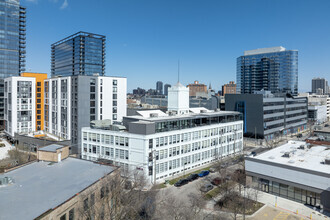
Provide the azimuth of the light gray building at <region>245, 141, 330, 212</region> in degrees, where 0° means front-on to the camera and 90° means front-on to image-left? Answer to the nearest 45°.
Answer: approximately 45°
